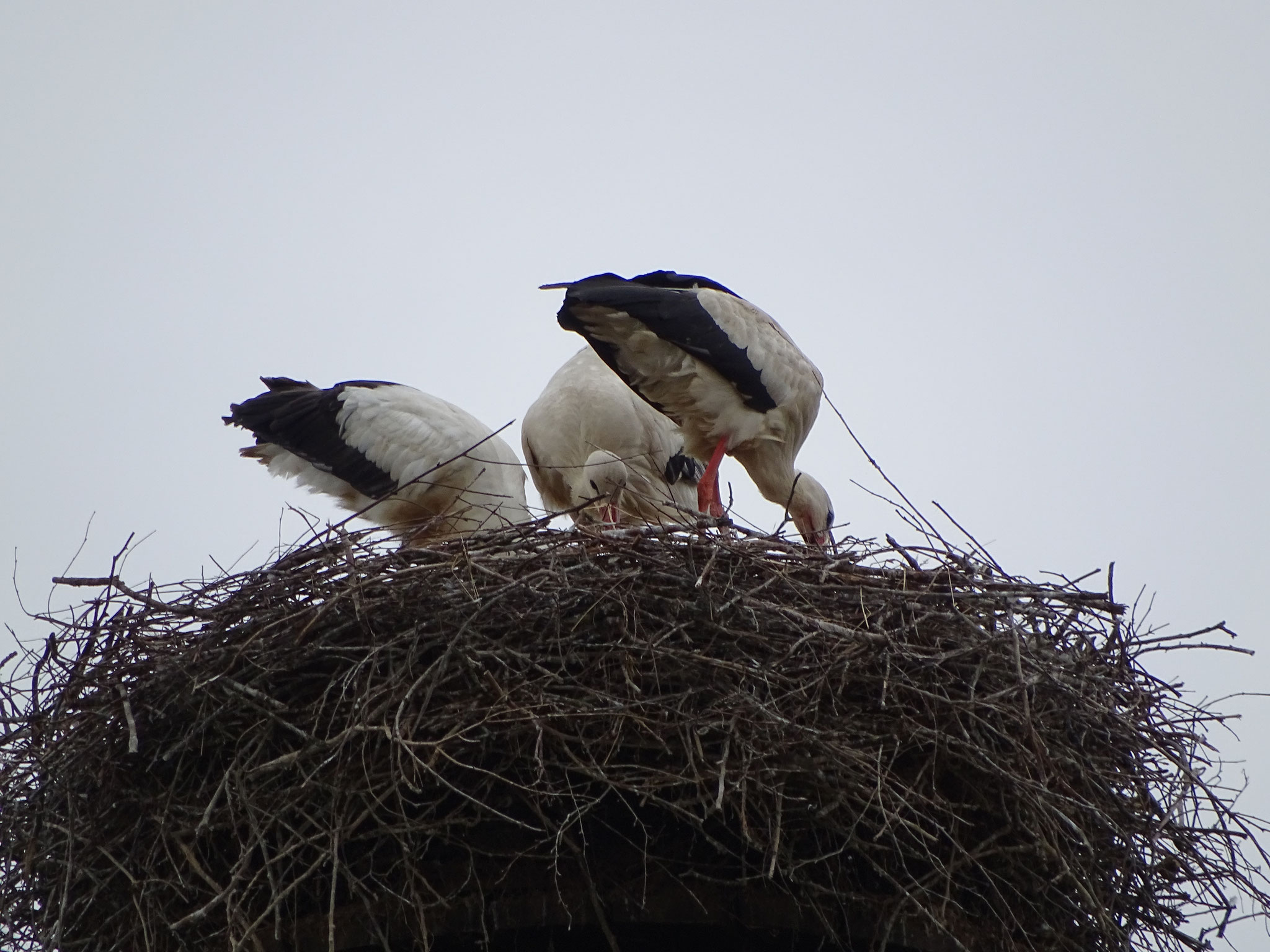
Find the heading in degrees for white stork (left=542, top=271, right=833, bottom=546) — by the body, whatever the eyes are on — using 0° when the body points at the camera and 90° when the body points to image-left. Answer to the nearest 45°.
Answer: approximately 270°

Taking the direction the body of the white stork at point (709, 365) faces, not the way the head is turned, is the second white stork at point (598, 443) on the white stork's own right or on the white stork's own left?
on the white stork's own left
